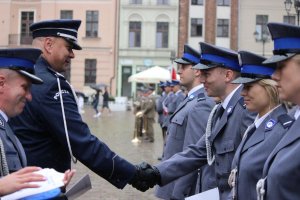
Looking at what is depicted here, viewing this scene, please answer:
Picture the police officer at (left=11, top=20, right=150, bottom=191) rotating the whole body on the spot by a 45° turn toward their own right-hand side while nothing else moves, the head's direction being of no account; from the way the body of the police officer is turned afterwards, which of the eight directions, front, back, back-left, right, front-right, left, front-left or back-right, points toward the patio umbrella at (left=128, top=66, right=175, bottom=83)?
back-left

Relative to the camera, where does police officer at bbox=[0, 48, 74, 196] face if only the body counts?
to the viewer's right

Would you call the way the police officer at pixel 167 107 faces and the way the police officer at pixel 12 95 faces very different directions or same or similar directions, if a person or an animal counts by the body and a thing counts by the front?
very different directions

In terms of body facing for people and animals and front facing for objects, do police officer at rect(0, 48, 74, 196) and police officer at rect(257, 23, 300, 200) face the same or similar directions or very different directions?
very different directions

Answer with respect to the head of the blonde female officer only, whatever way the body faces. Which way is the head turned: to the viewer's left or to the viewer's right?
to the viewer's left

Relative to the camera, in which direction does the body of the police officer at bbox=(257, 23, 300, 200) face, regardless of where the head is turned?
to the viewer's left

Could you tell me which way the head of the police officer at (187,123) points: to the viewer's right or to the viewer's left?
to the viewer's left

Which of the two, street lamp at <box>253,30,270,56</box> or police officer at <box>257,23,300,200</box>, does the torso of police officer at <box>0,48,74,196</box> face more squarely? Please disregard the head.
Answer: the police officer

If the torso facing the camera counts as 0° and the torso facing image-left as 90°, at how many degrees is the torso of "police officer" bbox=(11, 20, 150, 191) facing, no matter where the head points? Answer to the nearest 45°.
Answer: approximately 270°

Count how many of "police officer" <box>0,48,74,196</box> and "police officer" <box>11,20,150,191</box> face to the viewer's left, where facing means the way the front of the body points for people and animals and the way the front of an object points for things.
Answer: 0

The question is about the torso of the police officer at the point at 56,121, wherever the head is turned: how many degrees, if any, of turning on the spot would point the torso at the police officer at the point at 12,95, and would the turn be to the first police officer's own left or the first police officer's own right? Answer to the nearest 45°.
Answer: approximately 90° to the first police officer's own right

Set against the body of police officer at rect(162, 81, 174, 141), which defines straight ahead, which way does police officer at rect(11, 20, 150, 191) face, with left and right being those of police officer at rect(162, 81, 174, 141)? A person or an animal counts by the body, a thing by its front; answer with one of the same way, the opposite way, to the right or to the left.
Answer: the opposite way

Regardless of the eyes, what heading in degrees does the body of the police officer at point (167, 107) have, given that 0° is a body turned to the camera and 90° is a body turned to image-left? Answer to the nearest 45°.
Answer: approximately 90°
